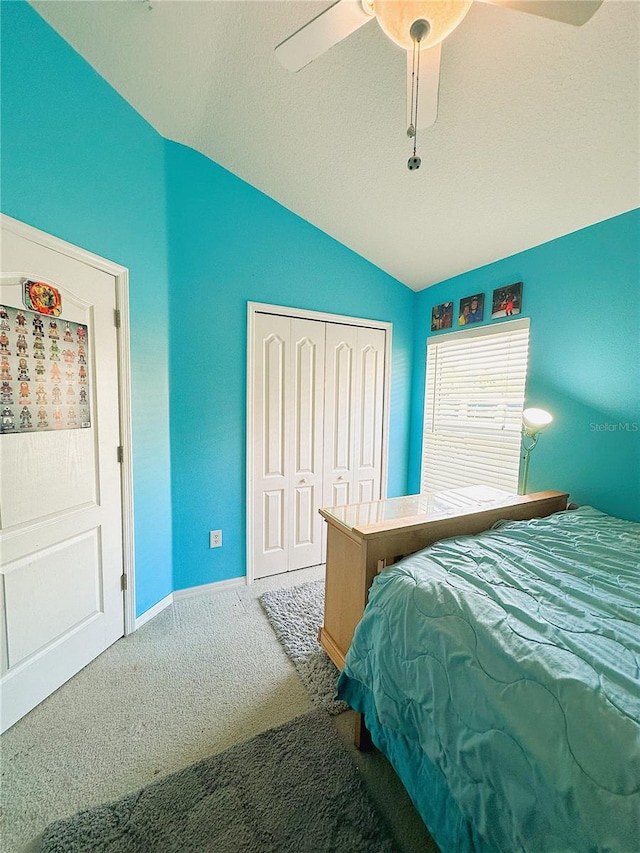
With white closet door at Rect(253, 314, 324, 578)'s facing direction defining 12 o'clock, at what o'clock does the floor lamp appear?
The floor lamp is roughly at 11 o'clock from the white closet door.

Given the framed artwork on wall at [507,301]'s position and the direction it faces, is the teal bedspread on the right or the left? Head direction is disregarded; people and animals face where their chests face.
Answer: on its left

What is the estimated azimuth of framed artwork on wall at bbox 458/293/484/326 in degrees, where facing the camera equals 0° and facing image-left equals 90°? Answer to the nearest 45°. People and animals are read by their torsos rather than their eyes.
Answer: approximately 45°

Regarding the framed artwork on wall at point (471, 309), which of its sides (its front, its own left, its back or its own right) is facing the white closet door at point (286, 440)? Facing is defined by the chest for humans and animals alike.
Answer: front

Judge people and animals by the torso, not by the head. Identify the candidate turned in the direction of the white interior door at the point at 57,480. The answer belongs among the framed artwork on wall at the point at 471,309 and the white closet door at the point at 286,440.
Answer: the framed artwork on wall

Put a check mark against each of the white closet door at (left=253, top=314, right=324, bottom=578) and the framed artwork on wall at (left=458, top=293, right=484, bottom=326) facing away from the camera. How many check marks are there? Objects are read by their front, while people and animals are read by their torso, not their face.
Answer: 0

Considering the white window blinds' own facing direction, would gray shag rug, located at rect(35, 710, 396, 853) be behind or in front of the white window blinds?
in front

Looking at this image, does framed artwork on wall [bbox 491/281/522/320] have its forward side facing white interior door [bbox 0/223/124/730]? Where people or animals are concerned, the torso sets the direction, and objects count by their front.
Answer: yes

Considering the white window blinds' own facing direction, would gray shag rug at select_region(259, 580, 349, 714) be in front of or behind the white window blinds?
in front
